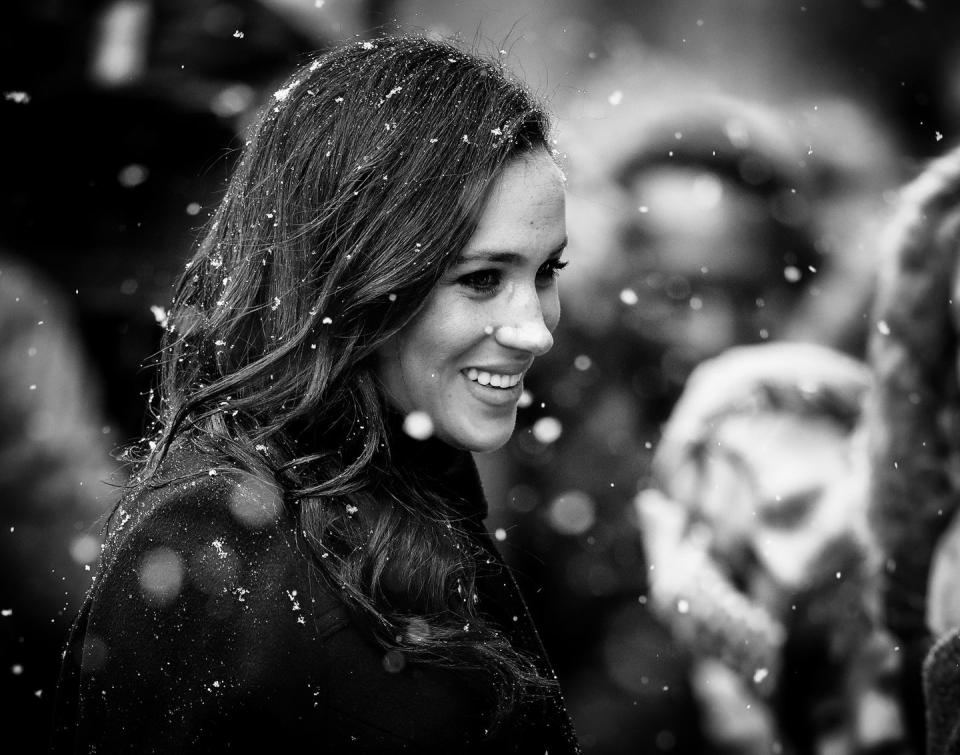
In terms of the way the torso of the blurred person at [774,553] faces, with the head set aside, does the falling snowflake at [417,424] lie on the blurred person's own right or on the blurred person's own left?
on the blurred person's own right

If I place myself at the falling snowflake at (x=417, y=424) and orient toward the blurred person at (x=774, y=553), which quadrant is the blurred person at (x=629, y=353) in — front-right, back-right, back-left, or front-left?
front-left

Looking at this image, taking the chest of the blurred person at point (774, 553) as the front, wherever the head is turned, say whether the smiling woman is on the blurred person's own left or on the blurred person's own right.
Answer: on the blurred person's own right

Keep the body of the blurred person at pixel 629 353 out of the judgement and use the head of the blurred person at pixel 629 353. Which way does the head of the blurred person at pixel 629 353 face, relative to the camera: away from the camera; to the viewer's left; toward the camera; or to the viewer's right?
toward the camera
